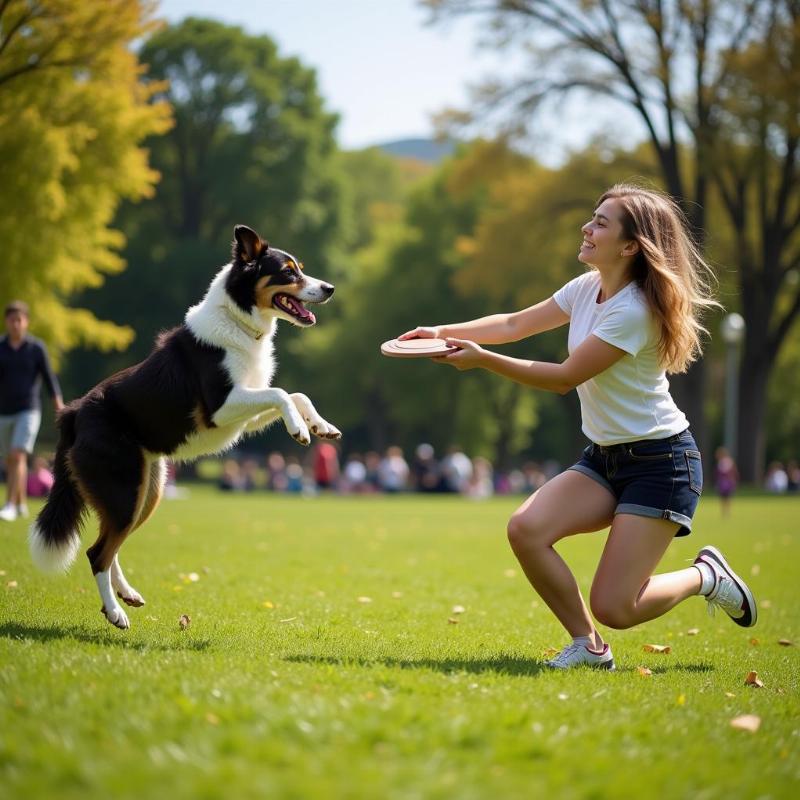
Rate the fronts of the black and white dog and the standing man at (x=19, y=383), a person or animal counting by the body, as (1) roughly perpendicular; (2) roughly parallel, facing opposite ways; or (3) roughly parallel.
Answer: roughly perpendicular

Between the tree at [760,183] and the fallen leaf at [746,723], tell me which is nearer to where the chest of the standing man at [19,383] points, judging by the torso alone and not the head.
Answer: the fallen leaf

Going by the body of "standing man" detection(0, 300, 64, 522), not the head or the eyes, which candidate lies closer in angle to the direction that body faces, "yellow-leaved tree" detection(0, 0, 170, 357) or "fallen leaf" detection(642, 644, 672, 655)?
the fallen leaf

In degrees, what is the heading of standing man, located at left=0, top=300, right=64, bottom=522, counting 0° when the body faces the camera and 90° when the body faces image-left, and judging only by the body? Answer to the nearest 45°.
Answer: approximately 0°

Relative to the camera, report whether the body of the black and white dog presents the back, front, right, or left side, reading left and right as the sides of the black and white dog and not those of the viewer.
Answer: right

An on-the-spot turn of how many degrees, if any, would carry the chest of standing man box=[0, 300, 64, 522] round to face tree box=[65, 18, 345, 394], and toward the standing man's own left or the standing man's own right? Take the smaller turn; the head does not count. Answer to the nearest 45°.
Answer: approximately 180°

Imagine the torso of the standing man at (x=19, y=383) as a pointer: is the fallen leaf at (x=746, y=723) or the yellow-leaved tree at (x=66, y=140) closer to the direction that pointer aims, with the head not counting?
the fallen leaf

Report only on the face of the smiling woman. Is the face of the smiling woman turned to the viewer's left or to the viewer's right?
to the viewer's left

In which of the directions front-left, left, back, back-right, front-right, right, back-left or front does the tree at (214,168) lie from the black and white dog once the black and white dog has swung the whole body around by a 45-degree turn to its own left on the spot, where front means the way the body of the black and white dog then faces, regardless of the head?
front-left
